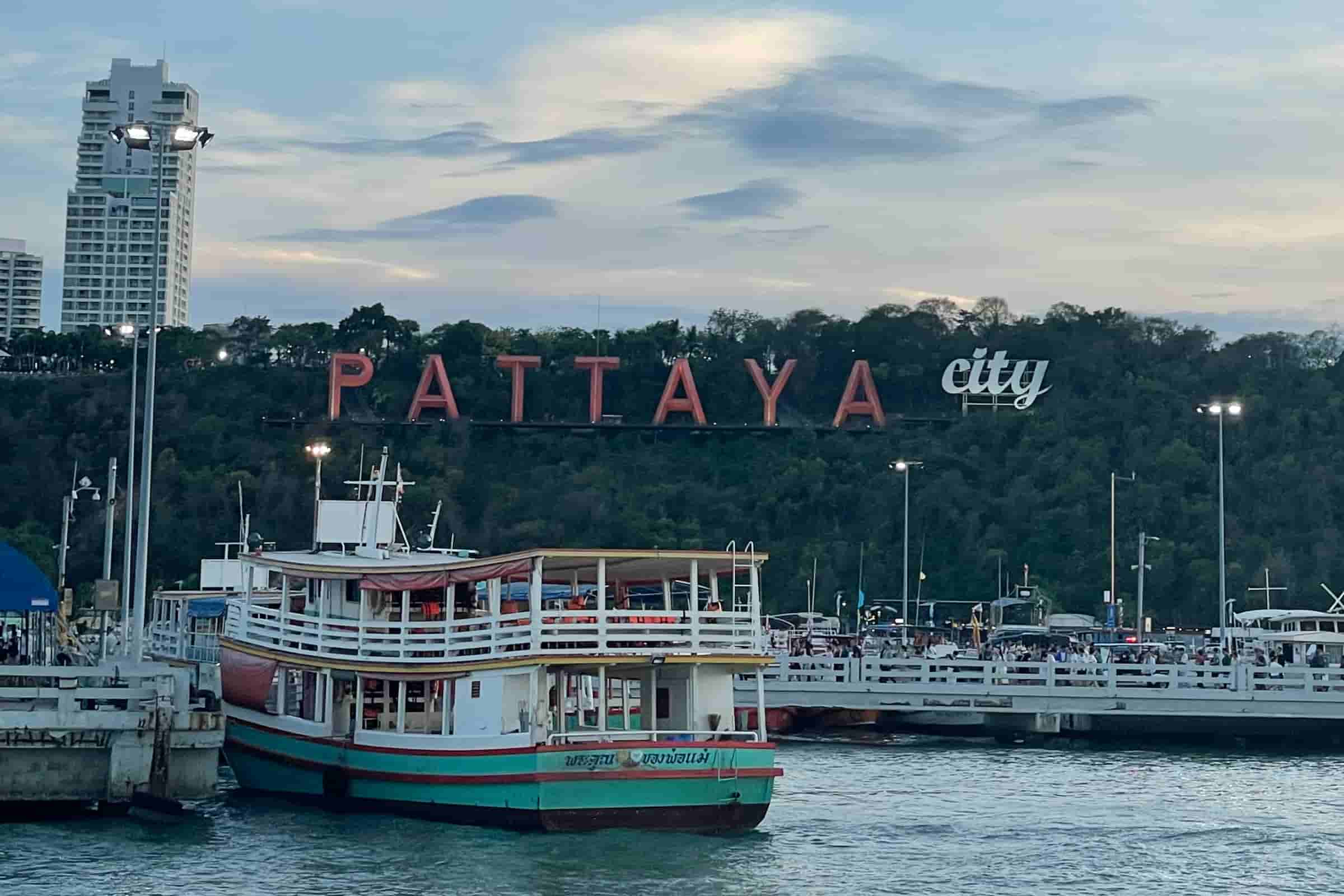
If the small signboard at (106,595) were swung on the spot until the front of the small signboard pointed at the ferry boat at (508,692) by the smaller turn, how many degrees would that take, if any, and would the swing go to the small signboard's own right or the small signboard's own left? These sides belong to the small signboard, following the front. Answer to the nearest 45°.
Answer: approximately 45° to the small signboard's own left

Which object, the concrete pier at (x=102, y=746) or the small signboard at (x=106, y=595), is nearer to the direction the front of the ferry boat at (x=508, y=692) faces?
the small signboard

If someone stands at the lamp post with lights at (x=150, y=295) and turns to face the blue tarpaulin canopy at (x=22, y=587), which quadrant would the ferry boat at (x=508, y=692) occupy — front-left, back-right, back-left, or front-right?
back-left

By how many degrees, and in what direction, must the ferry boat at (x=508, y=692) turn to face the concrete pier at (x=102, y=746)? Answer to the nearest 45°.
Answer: approximately 45° to its left

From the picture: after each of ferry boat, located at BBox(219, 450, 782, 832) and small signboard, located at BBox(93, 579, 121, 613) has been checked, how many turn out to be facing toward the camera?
1

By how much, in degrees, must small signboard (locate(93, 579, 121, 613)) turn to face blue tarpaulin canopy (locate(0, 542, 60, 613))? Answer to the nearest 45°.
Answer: approximately 45° to its right

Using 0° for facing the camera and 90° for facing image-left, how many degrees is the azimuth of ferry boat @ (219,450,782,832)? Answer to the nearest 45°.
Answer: approximately 135°
